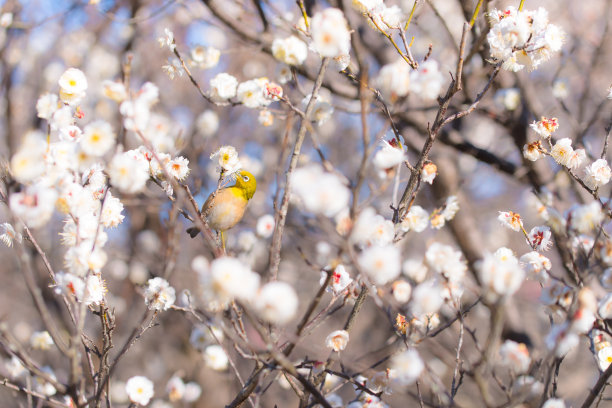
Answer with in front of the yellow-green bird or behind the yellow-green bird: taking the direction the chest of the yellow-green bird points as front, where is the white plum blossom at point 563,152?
in front

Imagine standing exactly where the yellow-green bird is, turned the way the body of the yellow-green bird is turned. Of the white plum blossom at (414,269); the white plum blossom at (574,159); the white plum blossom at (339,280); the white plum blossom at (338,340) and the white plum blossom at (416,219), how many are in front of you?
5

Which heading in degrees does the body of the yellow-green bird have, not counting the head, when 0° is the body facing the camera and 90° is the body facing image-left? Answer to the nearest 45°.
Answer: approximately 315°

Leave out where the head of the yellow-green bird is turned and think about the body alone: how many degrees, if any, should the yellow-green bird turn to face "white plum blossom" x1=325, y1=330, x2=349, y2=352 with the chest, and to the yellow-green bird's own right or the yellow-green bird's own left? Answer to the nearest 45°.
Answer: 0° — it already faces it

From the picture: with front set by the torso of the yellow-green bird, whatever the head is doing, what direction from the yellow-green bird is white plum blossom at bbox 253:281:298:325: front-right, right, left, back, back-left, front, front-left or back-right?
front-right
